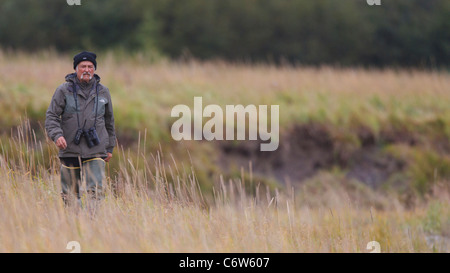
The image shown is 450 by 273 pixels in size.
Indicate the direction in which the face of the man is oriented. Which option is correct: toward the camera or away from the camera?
toward the camera
